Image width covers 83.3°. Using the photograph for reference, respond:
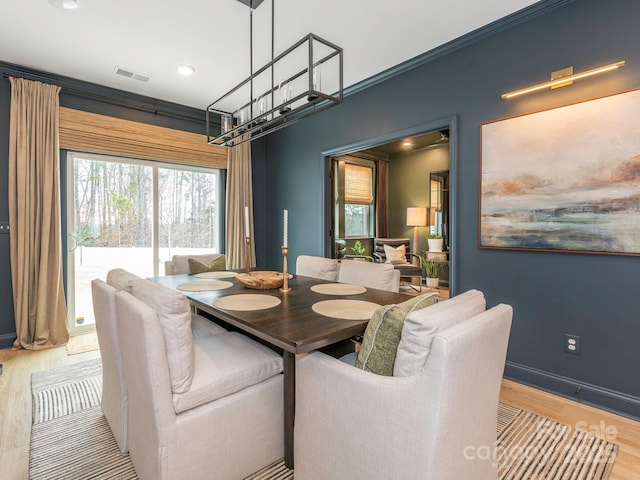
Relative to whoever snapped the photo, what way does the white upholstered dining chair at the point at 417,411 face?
facing away from the viewer and to the left of the viewer

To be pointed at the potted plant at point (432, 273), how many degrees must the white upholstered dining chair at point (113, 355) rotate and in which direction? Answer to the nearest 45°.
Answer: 0° — it already faces it

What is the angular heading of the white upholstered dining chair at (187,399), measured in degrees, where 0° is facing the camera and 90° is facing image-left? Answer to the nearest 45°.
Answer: approximately 225°

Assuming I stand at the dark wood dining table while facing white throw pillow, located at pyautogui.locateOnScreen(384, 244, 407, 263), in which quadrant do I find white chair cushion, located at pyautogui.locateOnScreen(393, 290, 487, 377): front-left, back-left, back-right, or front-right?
back-right

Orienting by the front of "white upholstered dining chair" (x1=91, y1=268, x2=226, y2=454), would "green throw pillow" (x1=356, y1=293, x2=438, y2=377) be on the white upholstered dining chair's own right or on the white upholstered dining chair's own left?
on the white upholstered dining chair's own right

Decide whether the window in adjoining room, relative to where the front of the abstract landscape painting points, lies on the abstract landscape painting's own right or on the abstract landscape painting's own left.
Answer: on the abstract landscape painting's own right

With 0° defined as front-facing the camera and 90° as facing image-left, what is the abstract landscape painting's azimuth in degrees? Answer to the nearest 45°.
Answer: approximately 45°

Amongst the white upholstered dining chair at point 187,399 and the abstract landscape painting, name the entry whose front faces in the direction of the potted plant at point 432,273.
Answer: the white upholstered dining chair

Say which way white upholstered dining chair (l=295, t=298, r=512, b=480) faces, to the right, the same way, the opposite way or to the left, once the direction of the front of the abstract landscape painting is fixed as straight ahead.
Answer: to the right
